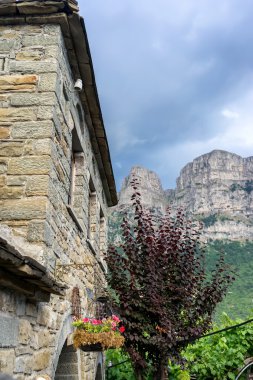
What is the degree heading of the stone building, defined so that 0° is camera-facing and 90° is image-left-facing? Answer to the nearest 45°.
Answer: approximately 270°

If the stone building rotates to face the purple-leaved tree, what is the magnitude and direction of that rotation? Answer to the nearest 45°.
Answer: approximately 45° to its left
